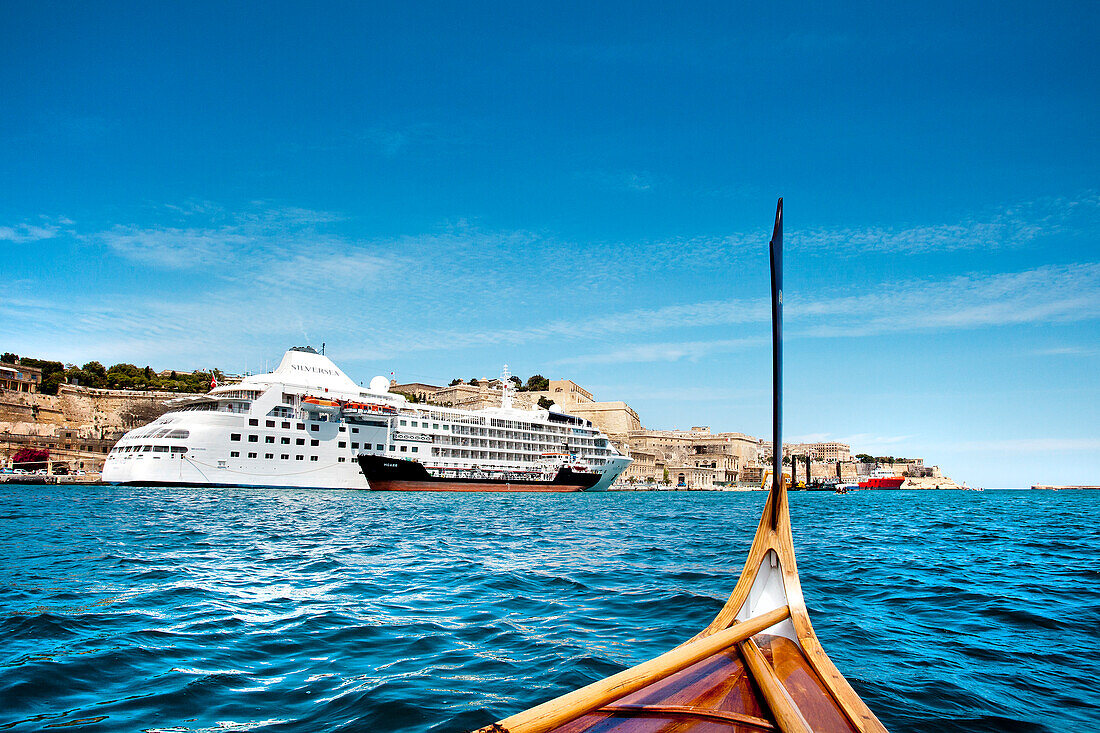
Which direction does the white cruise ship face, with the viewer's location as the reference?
facing away from the viewer and to the right of the viewer

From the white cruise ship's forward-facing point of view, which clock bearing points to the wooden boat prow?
The wooden boat prow is roughly at 4 o'clock from the white cruise ship.

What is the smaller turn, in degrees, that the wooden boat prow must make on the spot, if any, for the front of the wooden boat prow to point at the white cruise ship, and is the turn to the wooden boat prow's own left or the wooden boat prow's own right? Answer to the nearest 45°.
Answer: approximately 45° to the wooden boat prow's own left

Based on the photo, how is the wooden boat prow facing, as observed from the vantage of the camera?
facing away from the viewer
